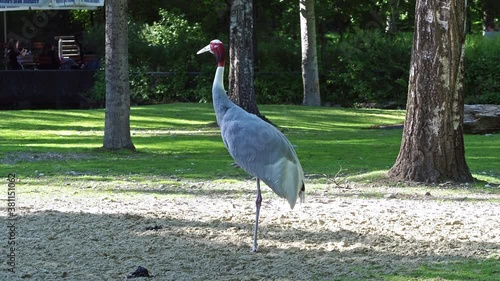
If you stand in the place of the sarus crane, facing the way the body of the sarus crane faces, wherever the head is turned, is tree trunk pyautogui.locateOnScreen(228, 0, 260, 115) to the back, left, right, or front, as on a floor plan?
right

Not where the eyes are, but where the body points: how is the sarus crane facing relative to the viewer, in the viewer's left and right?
facing to the left of the viewer

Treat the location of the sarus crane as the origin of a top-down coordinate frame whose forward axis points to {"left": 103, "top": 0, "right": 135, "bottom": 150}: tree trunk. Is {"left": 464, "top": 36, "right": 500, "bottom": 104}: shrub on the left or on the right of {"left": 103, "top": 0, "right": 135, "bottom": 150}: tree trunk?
right

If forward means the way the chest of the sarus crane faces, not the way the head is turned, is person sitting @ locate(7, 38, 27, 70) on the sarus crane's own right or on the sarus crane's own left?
on the sarus crane's own right

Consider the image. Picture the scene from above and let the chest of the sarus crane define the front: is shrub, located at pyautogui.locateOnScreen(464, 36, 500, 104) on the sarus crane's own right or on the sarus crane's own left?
on the sarus crane's own right

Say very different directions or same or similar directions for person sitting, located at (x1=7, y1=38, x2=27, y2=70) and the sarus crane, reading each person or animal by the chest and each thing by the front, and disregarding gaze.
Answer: very different directions
